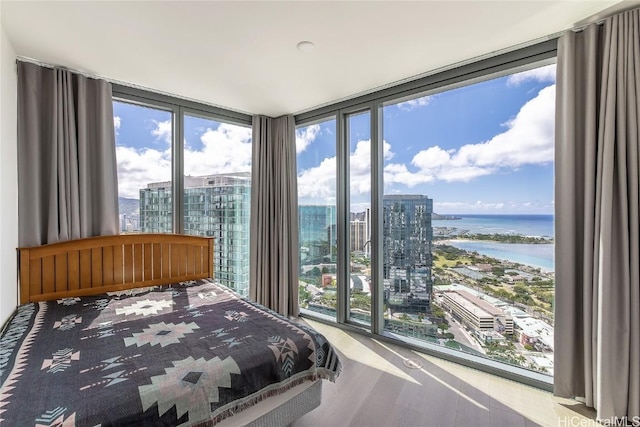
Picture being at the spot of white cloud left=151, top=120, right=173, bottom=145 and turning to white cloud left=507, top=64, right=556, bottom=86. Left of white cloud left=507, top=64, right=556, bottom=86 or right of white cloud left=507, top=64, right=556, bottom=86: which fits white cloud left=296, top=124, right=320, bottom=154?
left

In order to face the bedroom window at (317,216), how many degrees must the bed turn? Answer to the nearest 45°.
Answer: approximately 90° to its left

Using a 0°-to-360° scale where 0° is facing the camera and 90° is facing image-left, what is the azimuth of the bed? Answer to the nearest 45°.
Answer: approximately 315°

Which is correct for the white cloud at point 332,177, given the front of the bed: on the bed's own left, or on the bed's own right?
on the bed's own left

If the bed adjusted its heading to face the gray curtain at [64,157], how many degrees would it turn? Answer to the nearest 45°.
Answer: approximately 180°

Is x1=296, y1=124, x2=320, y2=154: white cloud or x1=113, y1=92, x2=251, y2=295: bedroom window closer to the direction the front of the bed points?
the white cloud

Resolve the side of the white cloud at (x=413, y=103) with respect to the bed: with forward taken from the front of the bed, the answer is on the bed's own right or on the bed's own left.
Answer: on the bed's own left

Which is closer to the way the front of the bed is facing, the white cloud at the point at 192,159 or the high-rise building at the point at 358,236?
the high-rise building
